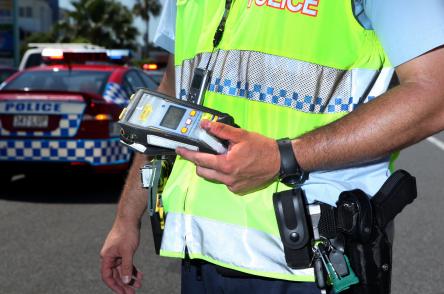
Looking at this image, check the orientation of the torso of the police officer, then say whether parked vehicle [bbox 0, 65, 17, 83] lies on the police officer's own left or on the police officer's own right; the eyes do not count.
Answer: on the police officer's own right

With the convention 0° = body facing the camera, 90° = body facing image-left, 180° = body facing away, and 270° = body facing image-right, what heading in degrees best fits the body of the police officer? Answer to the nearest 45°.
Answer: approximately 45°

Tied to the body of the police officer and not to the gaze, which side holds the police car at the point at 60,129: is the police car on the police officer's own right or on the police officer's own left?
on the police officer's own right
